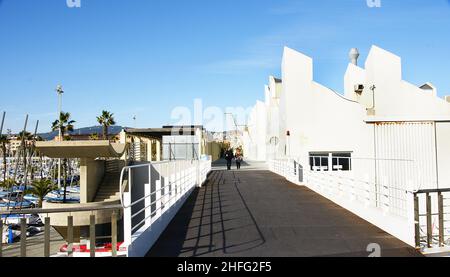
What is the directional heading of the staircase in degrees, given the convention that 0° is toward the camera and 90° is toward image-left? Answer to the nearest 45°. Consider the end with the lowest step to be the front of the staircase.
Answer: approximately 0°

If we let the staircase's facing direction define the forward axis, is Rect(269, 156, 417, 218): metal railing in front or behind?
in front

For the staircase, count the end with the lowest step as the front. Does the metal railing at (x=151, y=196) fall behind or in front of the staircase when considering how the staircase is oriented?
in front
